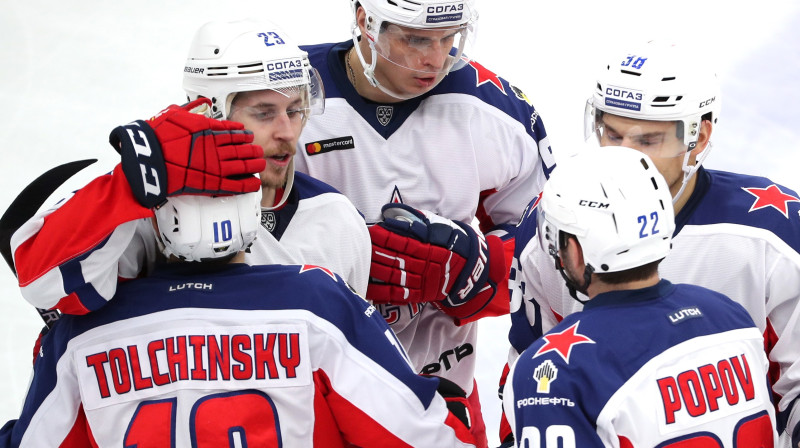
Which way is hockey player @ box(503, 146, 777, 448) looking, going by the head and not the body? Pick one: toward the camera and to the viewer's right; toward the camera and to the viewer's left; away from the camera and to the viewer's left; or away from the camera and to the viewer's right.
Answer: away from the camera and to the viewer's left

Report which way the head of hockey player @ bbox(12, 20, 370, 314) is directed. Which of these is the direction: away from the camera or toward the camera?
toward the camera

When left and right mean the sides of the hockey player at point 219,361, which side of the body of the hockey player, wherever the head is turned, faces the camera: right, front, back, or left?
back

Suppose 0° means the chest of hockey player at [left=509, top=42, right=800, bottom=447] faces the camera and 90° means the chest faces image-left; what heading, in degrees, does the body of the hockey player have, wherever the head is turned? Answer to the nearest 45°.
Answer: approximately 45°

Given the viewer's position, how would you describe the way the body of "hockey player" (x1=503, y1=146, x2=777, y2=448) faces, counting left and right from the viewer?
facing away from the viewer and to the left of the viewer

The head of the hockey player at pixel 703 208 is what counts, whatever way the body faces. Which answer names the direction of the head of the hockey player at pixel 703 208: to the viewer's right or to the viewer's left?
to the viewer's left

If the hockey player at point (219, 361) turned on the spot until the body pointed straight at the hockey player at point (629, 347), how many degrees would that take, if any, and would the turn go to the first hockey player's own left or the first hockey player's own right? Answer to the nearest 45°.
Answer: approximately 90° to the first hockey player's own right

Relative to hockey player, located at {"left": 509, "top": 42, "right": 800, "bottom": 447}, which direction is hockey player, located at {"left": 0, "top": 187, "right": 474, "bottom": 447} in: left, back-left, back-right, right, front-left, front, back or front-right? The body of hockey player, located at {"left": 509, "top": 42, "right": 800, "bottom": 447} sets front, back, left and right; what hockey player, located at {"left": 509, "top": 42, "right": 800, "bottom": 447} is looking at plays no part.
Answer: front

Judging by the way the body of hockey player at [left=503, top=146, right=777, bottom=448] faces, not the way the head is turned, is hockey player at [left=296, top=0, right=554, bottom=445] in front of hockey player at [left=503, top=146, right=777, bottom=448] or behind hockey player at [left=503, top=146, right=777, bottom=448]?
in front

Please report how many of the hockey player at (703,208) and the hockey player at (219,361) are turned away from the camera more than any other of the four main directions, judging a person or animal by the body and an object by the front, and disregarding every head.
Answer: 1

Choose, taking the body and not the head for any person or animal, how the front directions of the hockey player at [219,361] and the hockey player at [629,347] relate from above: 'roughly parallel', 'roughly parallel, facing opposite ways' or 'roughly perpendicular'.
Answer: roughly parallel

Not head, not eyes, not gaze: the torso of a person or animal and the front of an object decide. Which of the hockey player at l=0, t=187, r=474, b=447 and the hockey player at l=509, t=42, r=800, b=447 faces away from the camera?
the hockey player at l=0, t=187, r=474, b=447
